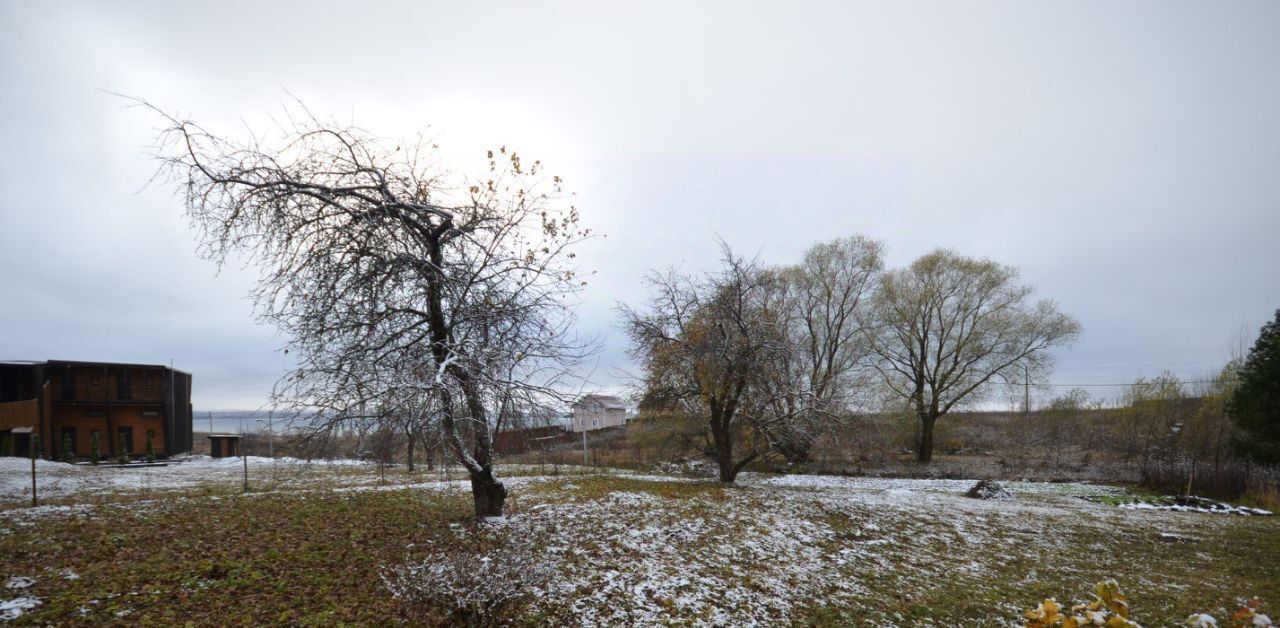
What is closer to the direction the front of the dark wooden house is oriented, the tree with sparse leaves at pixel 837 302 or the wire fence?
the wire fence

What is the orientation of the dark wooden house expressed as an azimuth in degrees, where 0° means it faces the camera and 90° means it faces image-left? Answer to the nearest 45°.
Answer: approximately 0°

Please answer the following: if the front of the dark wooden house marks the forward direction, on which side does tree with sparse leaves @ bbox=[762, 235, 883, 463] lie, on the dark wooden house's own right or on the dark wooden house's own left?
on the dark wooden house's own left

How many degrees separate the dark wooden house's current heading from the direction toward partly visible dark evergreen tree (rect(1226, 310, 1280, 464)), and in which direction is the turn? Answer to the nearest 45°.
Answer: approximately 45° to its left
